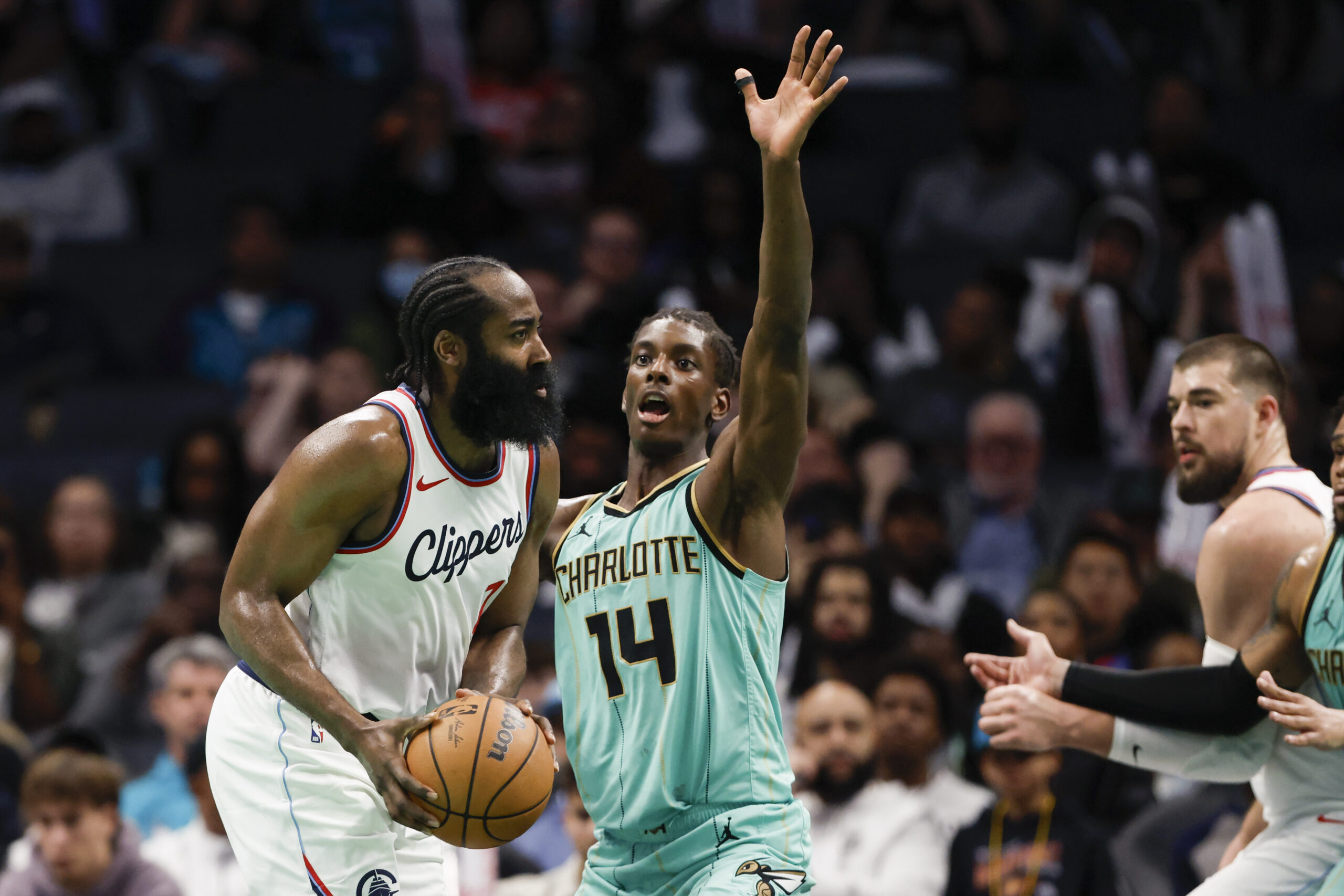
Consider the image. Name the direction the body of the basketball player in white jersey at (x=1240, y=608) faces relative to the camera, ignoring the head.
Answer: to the viewer's left

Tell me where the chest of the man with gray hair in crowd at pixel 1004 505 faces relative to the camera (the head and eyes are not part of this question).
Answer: toward the camera

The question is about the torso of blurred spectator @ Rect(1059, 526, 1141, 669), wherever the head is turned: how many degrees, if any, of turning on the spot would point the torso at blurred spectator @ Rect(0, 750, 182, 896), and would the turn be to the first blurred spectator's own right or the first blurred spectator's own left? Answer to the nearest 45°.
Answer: approximately 45° to the first blurred spectator's own right

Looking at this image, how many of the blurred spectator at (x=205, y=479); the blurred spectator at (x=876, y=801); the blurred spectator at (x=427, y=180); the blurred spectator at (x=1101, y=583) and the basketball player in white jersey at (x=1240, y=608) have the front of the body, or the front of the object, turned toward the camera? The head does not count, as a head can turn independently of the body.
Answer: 4

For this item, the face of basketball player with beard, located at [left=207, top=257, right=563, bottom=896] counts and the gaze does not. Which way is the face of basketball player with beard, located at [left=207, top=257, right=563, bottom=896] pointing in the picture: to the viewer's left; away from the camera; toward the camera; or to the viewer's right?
to the viewer's right

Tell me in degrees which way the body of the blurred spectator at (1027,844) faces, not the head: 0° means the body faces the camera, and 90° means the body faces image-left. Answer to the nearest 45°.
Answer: approximately 0°

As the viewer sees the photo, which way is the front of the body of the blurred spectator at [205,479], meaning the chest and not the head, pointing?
toward the camera

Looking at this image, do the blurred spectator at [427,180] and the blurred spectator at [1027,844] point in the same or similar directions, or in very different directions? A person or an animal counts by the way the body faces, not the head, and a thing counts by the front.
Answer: same or similar directions

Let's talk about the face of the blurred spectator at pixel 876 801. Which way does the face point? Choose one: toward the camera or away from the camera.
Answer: toward the camera

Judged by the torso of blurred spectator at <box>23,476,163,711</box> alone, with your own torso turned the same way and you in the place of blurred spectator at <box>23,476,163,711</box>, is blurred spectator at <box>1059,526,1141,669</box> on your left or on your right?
on your left

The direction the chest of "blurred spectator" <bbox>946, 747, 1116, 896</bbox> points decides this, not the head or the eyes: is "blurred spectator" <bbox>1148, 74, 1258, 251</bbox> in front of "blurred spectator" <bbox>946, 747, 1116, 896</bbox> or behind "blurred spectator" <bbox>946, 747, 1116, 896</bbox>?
behind

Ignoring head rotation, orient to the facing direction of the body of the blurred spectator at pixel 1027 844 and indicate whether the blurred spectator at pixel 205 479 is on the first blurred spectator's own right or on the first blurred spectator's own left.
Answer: on the first blurred spectator's own right

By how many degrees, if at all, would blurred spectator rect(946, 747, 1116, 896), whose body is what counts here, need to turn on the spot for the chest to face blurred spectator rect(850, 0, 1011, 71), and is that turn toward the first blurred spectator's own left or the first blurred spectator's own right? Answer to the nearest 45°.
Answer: approximately 180°

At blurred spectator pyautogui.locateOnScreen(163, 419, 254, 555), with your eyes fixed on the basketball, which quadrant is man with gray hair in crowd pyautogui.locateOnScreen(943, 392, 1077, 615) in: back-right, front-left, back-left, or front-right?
front-left

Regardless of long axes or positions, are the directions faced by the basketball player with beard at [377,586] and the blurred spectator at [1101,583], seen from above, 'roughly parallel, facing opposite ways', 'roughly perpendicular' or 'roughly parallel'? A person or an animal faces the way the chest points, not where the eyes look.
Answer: roughly perpendicular
